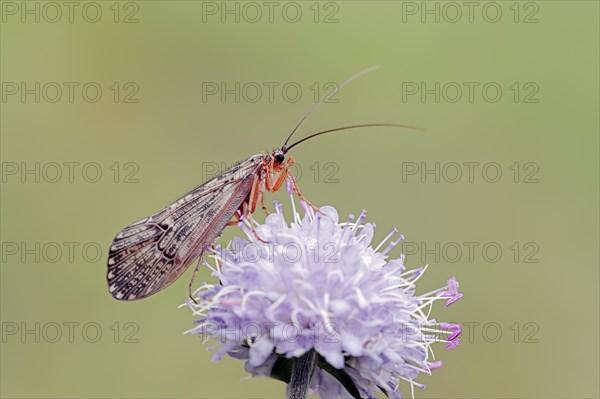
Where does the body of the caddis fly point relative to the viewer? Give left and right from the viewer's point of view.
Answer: facing to the right of the viewer
